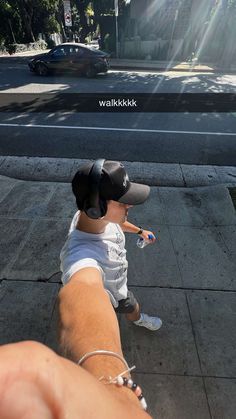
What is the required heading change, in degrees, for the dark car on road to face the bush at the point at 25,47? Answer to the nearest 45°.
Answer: approximately 90° to its right

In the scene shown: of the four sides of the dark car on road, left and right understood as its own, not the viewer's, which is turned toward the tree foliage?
right

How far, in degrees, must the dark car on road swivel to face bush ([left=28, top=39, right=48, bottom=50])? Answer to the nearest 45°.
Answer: approximately 90° to its right

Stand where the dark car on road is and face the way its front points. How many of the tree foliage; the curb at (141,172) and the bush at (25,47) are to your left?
1

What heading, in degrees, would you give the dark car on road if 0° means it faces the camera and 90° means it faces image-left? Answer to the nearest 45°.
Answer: approximately 90°

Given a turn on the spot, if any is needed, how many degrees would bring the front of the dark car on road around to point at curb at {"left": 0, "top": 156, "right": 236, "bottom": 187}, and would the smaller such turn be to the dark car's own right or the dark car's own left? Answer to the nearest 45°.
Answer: approximately 90° to the dark car's own left
